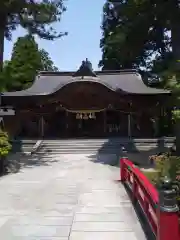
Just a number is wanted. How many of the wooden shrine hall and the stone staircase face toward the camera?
2

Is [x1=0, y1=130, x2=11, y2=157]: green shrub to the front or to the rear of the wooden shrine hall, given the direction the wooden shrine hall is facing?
to the front

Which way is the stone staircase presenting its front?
toward the camera

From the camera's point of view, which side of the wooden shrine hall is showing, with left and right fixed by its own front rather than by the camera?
front

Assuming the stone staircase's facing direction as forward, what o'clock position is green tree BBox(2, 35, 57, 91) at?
The green tree is roughly at 5 o'clock from the stone staircase.
